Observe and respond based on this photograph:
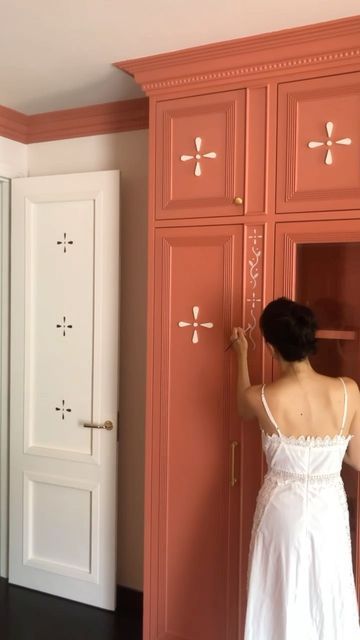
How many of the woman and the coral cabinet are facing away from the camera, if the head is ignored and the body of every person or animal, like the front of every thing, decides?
1

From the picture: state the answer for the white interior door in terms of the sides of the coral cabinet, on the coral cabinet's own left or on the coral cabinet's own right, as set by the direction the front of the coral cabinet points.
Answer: on the coral cabinet's own right

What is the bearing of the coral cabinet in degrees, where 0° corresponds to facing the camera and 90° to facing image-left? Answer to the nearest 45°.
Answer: approximately 0°

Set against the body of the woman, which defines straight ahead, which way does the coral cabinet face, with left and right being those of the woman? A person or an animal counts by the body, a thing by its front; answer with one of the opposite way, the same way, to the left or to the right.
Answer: the opposite way

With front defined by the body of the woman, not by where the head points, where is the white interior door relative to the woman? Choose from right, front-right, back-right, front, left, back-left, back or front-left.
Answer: front-left

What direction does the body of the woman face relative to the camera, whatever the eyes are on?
away from the camera
